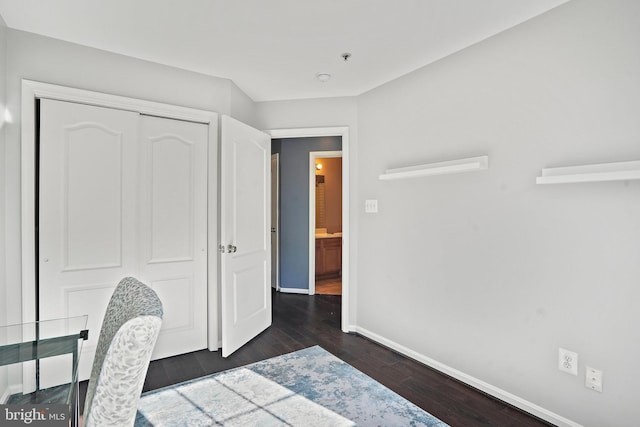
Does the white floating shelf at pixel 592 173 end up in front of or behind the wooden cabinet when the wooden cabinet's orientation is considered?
in front

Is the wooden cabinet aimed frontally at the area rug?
yes

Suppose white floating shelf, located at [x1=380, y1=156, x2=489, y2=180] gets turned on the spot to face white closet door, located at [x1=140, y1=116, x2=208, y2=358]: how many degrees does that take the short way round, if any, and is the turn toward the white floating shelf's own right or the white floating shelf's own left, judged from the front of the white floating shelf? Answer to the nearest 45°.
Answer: approximately 45° to the white floating shelf's own right

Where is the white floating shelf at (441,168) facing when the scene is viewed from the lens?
facing the viewer and to the left of the viewer

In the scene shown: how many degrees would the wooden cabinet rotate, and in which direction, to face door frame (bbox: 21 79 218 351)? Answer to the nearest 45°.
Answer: approximately 45° to its right

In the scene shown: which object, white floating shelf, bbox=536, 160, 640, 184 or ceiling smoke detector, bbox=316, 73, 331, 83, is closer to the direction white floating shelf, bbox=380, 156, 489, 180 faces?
the ceiling smoke detector

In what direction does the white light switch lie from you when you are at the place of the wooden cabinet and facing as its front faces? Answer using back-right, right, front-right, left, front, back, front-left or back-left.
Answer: front

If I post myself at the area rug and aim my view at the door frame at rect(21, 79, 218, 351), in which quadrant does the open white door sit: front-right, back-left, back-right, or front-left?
front-right

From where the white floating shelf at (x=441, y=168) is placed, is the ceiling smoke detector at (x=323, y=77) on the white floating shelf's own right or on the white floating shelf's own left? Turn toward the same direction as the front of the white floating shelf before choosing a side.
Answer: on the white floating shelf's own right

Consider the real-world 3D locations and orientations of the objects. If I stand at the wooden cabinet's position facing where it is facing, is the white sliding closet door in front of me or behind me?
in front

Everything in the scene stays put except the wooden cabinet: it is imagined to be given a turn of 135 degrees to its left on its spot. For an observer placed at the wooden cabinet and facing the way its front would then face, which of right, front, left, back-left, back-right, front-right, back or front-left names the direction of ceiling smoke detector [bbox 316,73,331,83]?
back-right

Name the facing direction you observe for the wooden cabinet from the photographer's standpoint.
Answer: facing the viewer
